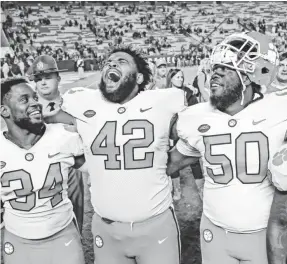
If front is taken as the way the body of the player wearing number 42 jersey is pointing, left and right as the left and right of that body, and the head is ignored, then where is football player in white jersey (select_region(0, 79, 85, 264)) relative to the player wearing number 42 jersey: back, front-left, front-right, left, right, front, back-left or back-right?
right

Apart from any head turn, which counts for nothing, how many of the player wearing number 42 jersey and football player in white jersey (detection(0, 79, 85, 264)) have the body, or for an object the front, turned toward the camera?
2

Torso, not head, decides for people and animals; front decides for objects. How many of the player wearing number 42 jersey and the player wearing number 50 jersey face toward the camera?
2

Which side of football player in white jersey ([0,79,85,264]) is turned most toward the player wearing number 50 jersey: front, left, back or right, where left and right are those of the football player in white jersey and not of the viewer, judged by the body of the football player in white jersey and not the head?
left

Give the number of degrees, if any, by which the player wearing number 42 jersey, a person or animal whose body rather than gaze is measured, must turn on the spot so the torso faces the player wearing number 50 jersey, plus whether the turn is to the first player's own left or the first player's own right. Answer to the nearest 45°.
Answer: approximately 90° to the first player's own left

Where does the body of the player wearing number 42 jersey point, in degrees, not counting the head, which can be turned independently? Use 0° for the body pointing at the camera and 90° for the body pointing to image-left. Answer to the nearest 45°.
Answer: approximately 0°

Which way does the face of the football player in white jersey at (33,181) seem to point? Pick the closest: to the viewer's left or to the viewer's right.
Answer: to the viewer's right
